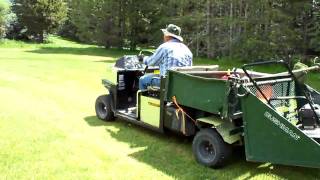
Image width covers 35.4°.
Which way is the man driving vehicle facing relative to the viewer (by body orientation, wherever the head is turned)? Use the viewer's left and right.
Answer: facing away from the viewer and to the left of the viewer

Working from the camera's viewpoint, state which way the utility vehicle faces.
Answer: facing away from the viewer and to the left of the viewer

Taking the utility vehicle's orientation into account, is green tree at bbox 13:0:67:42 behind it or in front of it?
in front

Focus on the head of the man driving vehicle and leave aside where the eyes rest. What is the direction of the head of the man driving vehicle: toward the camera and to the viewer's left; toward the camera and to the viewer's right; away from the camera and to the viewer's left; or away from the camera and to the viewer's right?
away from the camera and to the viewer's left

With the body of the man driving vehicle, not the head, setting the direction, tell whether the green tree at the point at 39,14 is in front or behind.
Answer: in front

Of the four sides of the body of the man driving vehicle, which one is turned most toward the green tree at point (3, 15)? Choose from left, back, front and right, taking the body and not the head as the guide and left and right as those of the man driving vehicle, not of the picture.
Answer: front
